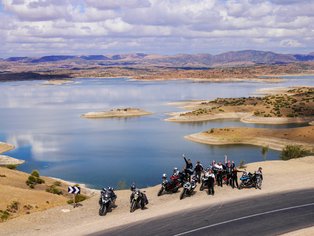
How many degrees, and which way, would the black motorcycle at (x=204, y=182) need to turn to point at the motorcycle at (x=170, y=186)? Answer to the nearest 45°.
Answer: approximately 45° to its right

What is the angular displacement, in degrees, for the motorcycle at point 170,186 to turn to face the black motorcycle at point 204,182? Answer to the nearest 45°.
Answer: approximately 135° to its left

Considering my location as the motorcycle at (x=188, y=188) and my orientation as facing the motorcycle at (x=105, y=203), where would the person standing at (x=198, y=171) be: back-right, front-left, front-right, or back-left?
back-right

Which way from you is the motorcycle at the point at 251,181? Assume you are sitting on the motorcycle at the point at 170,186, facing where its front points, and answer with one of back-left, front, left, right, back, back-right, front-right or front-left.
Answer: back-left

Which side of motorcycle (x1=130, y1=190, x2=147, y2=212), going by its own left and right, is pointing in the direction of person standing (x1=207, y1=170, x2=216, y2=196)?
back

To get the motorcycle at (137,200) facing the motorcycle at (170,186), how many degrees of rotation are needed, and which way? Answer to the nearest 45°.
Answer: approximately 180°

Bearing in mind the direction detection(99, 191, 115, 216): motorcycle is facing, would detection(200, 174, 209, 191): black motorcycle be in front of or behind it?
behind

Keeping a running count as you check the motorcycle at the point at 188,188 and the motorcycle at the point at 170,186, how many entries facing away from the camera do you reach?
0

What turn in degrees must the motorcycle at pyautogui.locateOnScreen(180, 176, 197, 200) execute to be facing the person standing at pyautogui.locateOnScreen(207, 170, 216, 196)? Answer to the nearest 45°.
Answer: approximately 135° to its left

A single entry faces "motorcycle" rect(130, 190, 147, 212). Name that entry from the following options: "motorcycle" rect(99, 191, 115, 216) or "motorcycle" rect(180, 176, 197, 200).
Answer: "motorcycle" rect(180, 176, 197, 200)

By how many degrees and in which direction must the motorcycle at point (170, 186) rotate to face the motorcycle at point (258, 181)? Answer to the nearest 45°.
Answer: approximately 135° to its left

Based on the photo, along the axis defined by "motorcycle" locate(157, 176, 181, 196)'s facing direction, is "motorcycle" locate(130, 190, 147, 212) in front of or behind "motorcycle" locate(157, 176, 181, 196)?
in front

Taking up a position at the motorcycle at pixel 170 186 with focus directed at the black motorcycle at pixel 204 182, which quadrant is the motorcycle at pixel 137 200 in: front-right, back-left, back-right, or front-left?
back-right
